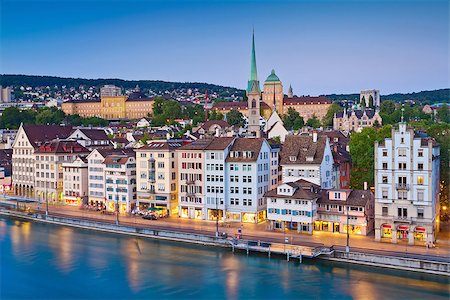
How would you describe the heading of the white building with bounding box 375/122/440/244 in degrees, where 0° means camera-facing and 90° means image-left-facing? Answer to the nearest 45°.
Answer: approximately 0°
